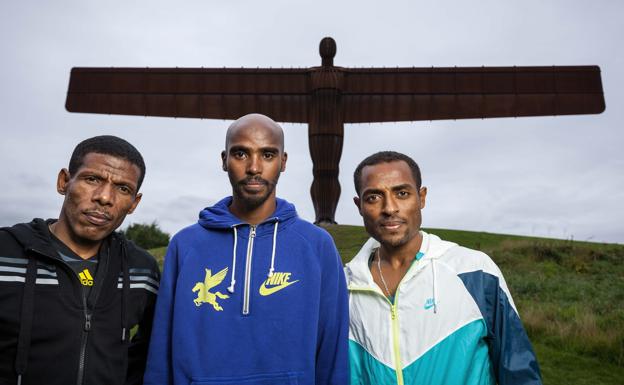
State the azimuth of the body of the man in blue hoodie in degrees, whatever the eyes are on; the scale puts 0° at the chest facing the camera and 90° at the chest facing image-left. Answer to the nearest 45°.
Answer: approximately 0°

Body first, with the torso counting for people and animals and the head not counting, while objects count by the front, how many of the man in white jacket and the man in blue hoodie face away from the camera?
0

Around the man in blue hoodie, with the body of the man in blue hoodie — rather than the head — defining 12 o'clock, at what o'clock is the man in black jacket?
The man in black jacket is roughly at 3 o'clock from the man in blue hoodie.

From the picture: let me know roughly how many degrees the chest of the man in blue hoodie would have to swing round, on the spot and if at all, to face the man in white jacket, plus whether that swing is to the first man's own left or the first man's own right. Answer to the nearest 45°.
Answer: approximately 90° to the first man's own left

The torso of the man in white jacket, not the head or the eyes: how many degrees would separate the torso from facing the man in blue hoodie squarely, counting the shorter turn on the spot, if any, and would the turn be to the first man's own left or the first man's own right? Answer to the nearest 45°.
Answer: approximately 45° to the first man's own right
